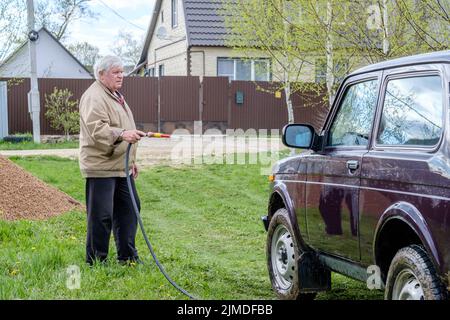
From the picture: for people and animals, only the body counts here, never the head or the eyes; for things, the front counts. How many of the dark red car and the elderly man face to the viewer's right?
1

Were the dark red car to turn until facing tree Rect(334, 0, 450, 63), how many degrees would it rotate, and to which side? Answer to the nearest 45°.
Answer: approximately 45° to its right

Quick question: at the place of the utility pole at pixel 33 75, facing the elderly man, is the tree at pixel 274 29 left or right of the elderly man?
left

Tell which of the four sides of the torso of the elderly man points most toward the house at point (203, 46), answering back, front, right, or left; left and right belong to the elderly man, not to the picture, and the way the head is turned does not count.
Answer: left

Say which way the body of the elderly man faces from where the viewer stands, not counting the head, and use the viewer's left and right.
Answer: facing to the right of the viewer

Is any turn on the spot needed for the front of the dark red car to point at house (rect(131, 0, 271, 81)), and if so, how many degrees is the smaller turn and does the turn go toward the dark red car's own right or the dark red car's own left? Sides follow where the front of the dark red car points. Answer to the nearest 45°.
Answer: approximately 45° to the dark red car's own right

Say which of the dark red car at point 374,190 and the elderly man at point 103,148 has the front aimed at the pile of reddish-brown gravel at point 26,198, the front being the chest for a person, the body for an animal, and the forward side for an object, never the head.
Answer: the dark red car

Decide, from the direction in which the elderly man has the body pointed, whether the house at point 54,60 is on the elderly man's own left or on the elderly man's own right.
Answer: on the elderly man's own left

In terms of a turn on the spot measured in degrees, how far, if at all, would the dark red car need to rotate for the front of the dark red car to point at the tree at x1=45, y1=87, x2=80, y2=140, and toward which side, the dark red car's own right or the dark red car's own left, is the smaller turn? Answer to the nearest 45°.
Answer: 0° — it already faces it

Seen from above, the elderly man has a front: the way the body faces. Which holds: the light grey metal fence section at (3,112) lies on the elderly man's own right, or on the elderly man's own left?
on the elderly man's own left

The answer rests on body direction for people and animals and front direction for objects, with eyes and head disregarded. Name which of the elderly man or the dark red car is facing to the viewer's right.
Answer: the elderly man

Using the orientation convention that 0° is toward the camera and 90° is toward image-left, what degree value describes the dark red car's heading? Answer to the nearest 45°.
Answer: approximately 135°

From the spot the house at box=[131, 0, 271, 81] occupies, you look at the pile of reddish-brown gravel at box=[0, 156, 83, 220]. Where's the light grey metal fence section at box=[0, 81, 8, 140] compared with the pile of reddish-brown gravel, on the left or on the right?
right
